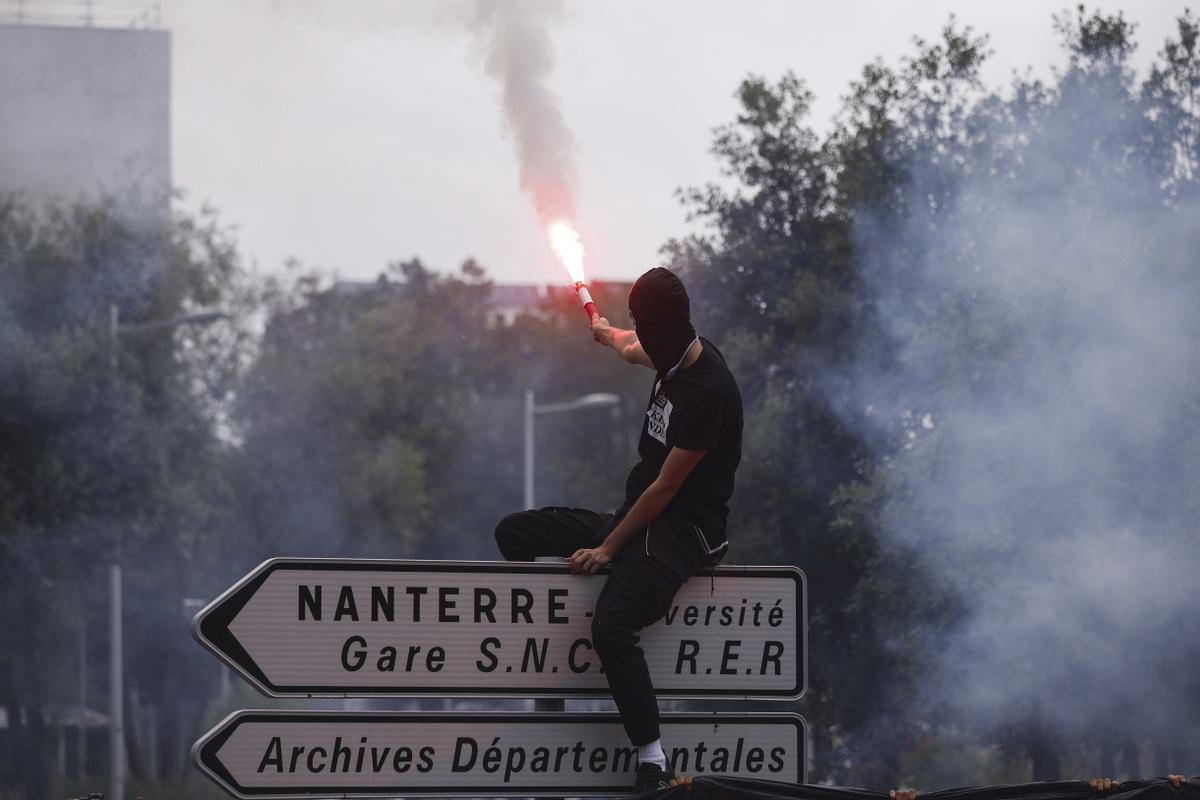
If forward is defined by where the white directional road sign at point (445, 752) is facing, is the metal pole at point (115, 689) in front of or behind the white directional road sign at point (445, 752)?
behind

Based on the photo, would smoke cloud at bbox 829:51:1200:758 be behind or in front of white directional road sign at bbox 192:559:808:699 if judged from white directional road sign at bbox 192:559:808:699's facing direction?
behind

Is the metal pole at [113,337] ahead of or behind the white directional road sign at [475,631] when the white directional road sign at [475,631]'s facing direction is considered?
behind

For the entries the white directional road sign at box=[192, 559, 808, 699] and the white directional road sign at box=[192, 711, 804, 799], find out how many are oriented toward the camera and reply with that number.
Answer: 2

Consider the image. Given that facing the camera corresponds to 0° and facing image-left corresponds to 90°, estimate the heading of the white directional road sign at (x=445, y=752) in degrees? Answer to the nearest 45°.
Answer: approximately 0°

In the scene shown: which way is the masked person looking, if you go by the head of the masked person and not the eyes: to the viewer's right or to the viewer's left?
to the viewer's left
